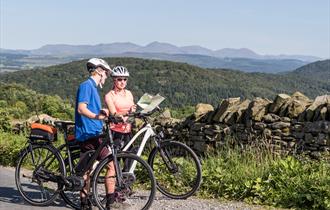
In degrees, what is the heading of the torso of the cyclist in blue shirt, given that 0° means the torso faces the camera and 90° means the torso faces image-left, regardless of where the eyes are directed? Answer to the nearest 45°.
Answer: approximately 270°

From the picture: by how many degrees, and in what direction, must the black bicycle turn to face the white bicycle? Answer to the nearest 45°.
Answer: approximately 45° to its left

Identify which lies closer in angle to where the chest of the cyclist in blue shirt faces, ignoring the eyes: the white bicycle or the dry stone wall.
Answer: the white bicycle

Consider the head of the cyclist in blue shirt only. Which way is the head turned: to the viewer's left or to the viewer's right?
to the viewer's right

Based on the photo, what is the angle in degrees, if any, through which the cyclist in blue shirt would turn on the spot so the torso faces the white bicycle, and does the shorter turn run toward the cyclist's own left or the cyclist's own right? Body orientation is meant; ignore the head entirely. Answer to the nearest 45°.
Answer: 0° — they already face it

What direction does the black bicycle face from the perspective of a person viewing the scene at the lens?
facing the viewer and to the right of the viewer

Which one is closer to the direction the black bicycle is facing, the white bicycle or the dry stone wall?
the white bicycle
